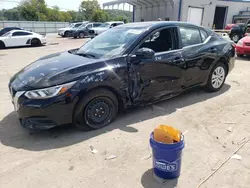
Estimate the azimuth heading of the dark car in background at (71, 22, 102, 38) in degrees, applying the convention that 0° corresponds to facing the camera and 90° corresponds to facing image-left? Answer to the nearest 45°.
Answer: approximately 45°

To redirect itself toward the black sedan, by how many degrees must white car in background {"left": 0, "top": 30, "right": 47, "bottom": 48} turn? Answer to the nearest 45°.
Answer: approximately 90° to its left

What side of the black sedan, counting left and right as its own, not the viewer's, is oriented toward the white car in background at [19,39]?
right

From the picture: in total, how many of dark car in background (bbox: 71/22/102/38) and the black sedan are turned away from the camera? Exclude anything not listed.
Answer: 0

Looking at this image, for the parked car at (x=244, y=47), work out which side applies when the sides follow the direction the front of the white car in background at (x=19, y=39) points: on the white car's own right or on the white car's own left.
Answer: on the white car's own left

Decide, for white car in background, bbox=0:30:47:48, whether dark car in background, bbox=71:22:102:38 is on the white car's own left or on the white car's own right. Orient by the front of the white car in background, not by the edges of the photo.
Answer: on the white car's own right

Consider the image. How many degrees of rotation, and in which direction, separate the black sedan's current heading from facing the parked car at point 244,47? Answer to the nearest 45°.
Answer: approximately 180°

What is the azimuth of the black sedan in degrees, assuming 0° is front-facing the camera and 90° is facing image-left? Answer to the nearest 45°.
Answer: approximately 45°
